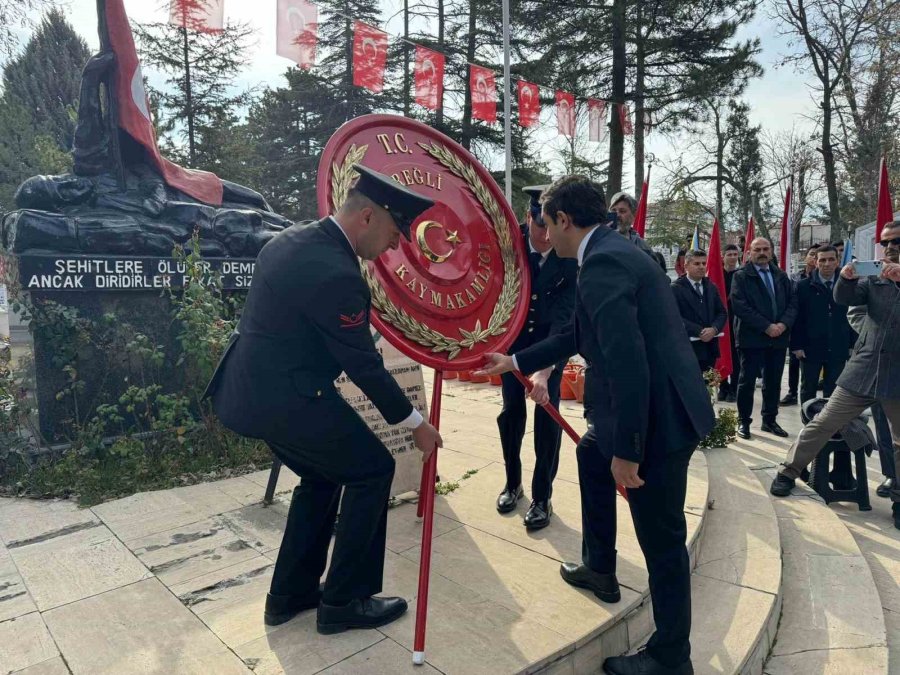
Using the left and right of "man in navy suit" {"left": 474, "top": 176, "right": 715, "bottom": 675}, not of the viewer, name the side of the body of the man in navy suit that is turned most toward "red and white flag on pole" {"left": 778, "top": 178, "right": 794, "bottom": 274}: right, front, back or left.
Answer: right

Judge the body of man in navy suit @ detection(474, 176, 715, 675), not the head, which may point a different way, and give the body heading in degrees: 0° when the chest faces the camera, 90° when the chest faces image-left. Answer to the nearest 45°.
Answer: approximately 90°

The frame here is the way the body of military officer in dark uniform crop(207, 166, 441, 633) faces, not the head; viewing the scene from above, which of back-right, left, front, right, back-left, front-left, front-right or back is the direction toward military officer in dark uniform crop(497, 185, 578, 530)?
front-left

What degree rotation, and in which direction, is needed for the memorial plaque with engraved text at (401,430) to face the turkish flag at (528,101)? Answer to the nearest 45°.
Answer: approximately 180°

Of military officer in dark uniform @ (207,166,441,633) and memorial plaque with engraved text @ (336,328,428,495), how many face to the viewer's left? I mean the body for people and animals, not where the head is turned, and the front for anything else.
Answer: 0

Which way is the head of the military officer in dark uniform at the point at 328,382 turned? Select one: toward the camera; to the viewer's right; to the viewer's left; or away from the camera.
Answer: to the viewer's right

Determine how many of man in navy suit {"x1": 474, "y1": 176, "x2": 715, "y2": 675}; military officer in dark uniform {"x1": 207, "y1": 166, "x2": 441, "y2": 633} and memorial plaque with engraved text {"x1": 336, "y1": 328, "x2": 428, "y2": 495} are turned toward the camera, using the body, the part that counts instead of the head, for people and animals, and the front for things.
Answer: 1

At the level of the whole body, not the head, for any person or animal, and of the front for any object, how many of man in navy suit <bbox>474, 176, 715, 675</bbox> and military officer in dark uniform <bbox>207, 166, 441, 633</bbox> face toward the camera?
0

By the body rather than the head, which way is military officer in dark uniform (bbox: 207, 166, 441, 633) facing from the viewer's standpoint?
to the viewer's right

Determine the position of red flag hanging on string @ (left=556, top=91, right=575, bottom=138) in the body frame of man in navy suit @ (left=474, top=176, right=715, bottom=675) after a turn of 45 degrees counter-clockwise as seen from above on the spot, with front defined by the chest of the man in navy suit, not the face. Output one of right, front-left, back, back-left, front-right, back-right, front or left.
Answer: back-right

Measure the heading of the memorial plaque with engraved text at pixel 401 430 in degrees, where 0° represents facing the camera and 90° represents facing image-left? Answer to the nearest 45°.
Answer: approximately 0°

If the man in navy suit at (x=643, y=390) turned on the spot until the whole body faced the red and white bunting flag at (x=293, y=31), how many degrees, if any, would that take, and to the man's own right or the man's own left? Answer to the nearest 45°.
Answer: approximately 45° to the man's own right
